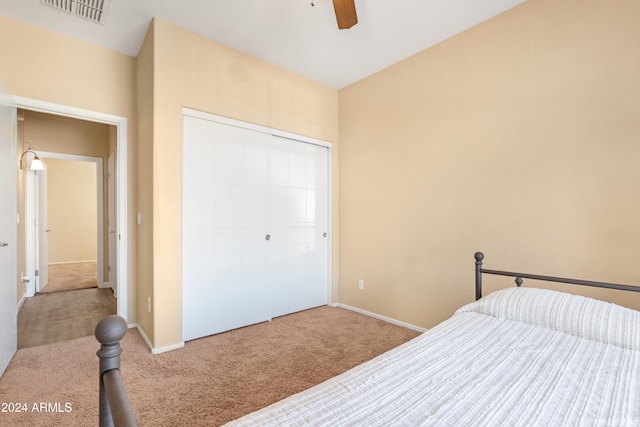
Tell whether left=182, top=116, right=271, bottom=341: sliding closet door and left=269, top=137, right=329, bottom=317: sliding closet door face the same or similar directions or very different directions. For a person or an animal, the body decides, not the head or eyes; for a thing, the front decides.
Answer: same or similar directions

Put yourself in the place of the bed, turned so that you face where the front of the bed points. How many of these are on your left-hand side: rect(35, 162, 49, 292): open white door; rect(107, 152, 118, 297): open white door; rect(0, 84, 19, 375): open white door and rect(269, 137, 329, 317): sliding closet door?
0

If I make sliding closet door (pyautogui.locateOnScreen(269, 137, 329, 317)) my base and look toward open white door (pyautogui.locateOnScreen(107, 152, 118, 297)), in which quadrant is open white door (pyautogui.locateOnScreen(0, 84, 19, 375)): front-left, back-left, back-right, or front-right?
front-left

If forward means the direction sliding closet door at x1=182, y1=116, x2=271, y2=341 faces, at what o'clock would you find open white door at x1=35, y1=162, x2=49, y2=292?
The open white door is roughly at 6 o'clock from the sliding closet door.

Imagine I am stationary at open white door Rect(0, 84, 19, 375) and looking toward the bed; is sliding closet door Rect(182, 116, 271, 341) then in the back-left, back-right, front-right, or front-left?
front-left

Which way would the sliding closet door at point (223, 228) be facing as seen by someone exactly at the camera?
facing the viewer and to the right of the viewer

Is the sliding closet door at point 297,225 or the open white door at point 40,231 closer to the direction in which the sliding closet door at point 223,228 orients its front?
the sliding closet door

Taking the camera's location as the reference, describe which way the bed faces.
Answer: facing the viewer and to the left of the viewer

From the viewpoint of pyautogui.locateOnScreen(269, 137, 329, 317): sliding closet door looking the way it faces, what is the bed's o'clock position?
The bed is roughly at 1 o'clock from the sliding closet door.

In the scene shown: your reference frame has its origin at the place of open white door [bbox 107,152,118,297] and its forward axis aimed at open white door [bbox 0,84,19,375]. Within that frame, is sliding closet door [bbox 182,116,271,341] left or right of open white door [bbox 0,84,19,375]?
left

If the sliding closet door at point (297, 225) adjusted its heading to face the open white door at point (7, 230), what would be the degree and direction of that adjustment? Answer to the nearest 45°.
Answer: approximately 90° to its right

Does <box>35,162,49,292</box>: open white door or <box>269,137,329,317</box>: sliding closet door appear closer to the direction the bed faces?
the open white door

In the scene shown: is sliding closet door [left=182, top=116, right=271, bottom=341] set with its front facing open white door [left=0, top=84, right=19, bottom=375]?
no

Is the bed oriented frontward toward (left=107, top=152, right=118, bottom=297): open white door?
no

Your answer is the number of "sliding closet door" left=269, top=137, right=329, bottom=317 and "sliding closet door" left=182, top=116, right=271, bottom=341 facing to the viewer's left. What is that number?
0

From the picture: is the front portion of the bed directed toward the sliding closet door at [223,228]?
no
